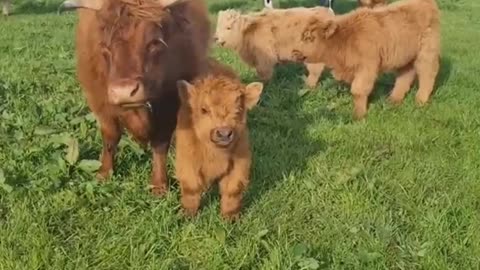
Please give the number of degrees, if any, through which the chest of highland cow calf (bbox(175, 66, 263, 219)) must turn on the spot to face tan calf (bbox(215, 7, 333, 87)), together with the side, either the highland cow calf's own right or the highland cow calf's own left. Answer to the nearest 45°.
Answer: approximately 180°

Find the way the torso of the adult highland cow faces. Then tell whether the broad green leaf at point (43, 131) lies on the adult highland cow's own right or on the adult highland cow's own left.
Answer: on the adult highland cow's own right

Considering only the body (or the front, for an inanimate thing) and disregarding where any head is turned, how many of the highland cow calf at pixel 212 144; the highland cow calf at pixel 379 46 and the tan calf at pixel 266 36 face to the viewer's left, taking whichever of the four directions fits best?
2

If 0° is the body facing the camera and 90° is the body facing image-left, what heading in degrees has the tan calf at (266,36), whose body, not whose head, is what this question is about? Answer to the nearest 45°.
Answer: approximately 90°

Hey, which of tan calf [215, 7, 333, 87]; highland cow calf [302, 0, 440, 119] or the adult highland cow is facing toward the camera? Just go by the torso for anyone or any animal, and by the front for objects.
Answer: the adult highland cow

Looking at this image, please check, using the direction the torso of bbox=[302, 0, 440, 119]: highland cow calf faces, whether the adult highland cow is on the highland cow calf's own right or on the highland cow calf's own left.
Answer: on the highland cow calf's own left

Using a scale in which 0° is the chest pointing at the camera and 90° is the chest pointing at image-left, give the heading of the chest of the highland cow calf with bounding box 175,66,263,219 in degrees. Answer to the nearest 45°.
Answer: approximately 0°

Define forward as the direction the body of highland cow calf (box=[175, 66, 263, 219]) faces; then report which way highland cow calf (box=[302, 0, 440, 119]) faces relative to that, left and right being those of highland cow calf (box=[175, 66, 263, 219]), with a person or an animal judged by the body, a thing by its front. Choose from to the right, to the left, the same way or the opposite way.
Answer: to the right

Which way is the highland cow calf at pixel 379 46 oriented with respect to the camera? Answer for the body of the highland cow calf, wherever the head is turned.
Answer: to the viewer's left
